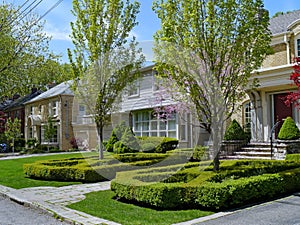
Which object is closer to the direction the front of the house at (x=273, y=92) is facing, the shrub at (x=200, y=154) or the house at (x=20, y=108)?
the shrub

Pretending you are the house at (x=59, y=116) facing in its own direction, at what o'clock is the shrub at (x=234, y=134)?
The shrub is roughly at 10 o'clock from the house.

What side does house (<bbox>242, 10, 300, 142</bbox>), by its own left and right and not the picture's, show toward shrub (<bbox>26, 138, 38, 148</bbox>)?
right

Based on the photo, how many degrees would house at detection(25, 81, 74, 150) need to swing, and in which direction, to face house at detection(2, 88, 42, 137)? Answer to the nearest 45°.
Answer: approximately 135° to its right

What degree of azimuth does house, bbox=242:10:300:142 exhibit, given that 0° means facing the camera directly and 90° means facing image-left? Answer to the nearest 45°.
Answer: approximately 45°

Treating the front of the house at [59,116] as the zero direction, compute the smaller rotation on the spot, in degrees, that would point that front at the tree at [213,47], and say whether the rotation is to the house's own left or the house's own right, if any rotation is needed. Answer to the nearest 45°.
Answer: approximately 45° to the house's own left

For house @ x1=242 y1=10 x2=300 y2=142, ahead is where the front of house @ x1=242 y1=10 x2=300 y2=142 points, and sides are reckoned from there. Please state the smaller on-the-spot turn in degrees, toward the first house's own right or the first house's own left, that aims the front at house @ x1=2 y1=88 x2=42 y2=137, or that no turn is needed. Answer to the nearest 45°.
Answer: approximately 90° to the first house's own right
